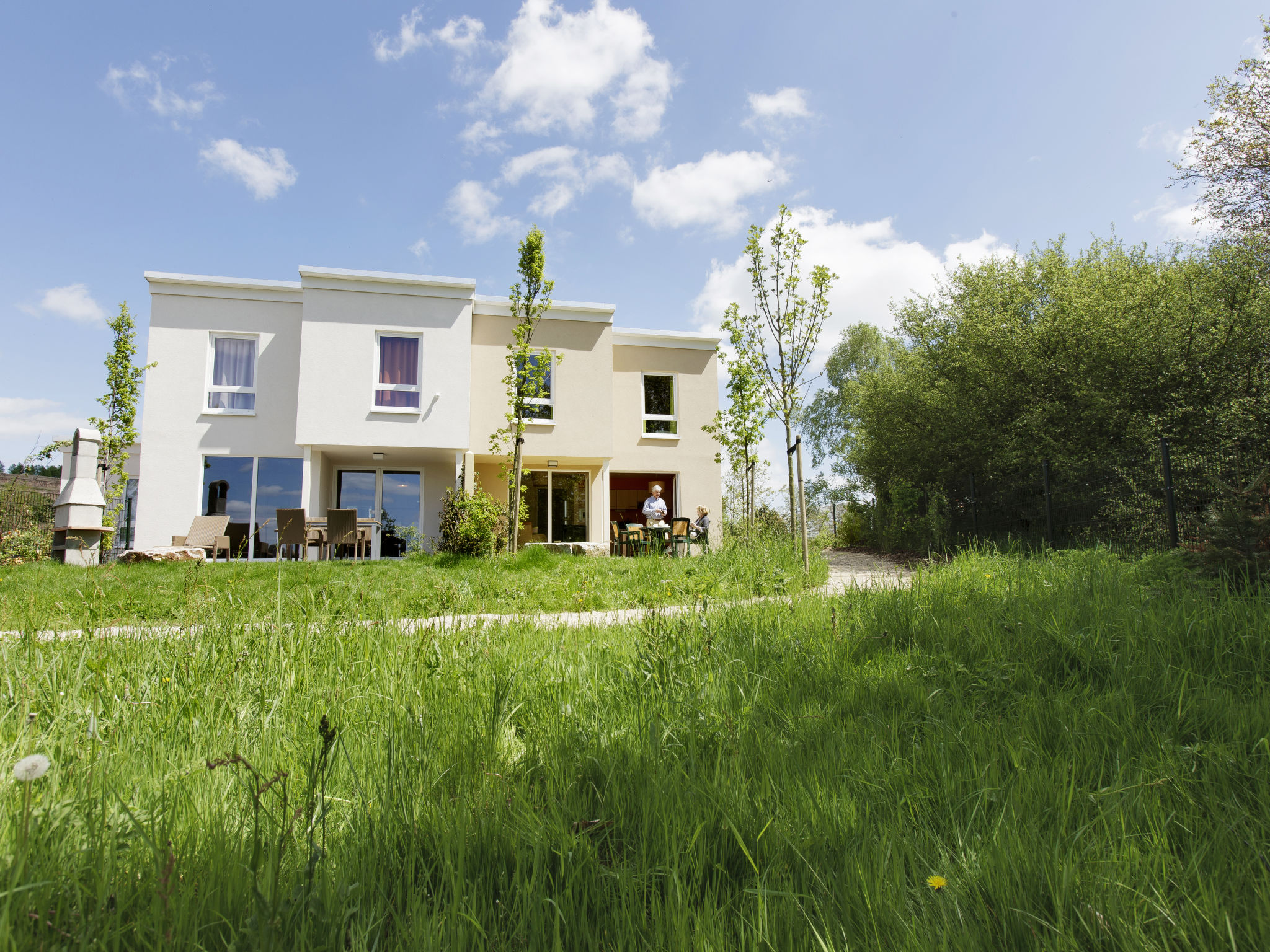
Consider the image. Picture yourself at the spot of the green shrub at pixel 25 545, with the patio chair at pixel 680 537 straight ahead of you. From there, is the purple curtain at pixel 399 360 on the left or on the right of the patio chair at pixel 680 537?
left

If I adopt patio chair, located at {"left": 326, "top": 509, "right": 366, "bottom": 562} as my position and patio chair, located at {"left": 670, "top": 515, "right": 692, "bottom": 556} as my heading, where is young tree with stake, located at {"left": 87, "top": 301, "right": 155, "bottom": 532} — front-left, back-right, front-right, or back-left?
back-left

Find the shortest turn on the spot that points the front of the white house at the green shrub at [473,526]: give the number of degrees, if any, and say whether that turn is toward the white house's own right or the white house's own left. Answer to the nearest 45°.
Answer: approximately 45° to the white house's own left

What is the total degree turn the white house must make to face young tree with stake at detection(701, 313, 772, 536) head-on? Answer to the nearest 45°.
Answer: approximately 45° to its left

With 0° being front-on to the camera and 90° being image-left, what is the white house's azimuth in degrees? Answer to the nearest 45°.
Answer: approximately 0°

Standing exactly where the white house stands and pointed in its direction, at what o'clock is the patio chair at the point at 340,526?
The patio chair is roughly at 12 o'clock from the white house.

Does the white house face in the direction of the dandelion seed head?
yes

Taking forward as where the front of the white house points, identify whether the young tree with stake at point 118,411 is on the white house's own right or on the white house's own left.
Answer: on the white house's own right

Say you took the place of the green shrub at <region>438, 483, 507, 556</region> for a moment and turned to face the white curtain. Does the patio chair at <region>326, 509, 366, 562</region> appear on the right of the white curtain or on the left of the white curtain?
left
